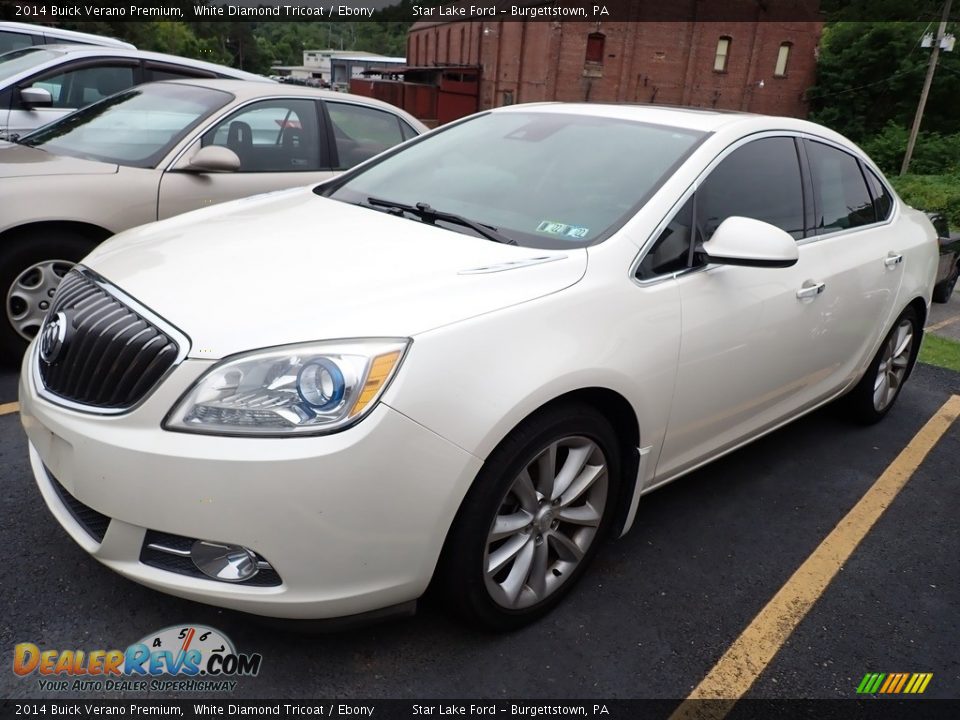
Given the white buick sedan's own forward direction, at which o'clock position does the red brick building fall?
The red brick building is roughly at 5 o'clock from the white buick sedan.

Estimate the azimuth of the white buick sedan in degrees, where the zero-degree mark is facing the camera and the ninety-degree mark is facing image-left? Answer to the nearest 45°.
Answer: approximately 45°

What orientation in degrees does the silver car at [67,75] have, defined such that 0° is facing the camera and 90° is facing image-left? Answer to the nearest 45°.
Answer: approximately 45°

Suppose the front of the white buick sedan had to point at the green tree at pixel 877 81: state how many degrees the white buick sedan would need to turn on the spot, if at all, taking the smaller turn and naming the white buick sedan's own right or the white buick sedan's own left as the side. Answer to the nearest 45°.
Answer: approximately 180°

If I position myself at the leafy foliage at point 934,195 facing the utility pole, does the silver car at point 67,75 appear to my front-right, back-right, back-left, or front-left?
back-left

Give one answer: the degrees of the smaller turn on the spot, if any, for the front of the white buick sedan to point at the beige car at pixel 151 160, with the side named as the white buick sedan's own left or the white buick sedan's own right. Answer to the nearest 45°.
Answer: approximately 90° to the white buick sedan's own right

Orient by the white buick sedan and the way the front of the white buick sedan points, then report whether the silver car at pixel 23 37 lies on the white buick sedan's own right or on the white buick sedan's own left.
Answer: on the white buick sedan's own right

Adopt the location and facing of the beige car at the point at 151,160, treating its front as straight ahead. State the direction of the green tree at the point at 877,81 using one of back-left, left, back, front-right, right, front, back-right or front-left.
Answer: back

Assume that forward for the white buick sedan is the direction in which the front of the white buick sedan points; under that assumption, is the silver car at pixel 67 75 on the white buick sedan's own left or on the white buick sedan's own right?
on the white buick sedan's own right

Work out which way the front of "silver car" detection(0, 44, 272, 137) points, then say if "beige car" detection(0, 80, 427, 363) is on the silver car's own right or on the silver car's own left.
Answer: on the silver car's own left

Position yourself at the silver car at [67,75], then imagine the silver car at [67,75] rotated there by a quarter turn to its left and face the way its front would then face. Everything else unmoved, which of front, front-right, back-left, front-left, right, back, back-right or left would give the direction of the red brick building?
left

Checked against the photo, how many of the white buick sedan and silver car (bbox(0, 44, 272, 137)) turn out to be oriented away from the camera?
0
